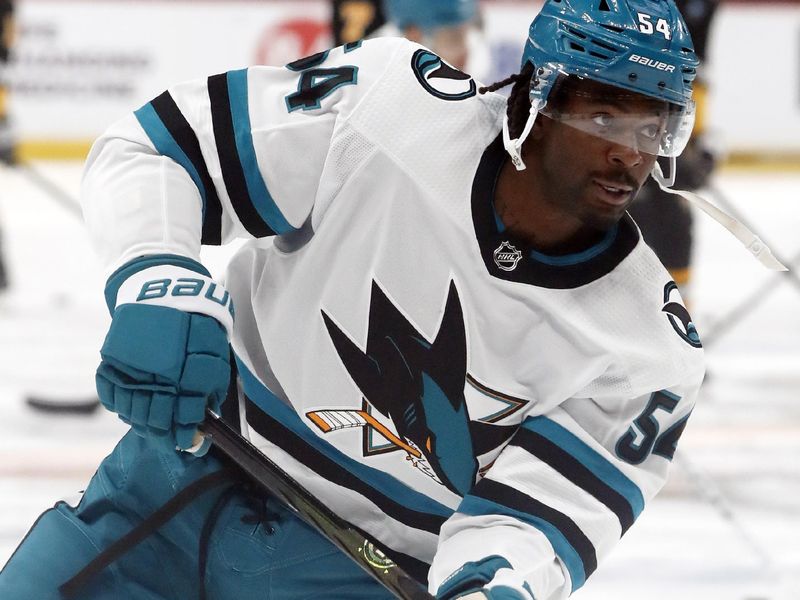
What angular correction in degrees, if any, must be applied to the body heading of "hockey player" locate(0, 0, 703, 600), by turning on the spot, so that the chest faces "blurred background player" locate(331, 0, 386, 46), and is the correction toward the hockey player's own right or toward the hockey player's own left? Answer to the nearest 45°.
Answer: approximately 135° to the hockey player's own left

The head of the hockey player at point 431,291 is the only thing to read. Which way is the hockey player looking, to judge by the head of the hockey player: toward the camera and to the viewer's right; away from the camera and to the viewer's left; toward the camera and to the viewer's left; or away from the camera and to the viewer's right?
toward the camera and to the viewer's right

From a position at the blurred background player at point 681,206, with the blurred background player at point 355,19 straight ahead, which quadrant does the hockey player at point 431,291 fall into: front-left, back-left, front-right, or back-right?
back-left

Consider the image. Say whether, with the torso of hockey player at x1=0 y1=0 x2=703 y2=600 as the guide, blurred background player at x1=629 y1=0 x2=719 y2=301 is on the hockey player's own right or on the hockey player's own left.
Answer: on the hockey player's own left

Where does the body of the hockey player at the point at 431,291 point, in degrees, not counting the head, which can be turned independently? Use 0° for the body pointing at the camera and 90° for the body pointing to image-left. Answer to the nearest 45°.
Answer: approximately 315°

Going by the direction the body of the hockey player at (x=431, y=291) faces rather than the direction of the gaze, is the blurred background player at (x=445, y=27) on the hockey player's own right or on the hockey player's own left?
on the hockey player's own left
